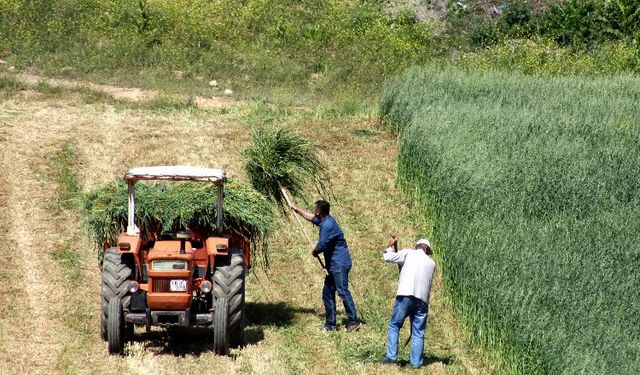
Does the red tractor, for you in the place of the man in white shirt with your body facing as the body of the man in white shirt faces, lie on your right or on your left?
on your left

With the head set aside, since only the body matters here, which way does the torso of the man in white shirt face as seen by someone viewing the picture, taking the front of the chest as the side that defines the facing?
away from the camera

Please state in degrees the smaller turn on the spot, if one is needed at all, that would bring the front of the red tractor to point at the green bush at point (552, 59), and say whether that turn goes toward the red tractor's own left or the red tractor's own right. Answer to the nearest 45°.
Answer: approximately 135° to the red tractor's own left

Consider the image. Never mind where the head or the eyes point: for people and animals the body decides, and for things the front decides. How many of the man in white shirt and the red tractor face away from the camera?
1

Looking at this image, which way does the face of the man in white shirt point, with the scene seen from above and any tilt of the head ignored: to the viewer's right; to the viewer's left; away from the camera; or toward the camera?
away from the camera

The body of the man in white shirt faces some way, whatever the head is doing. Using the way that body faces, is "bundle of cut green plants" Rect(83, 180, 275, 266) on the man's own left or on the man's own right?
on the man's own left

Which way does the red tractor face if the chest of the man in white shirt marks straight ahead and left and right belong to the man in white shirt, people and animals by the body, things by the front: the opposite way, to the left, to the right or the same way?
the opposite way

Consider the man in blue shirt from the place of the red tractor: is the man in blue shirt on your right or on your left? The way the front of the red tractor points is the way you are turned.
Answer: on your left

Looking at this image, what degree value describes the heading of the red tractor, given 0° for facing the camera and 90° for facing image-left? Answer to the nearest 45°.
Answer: approximately 0°
